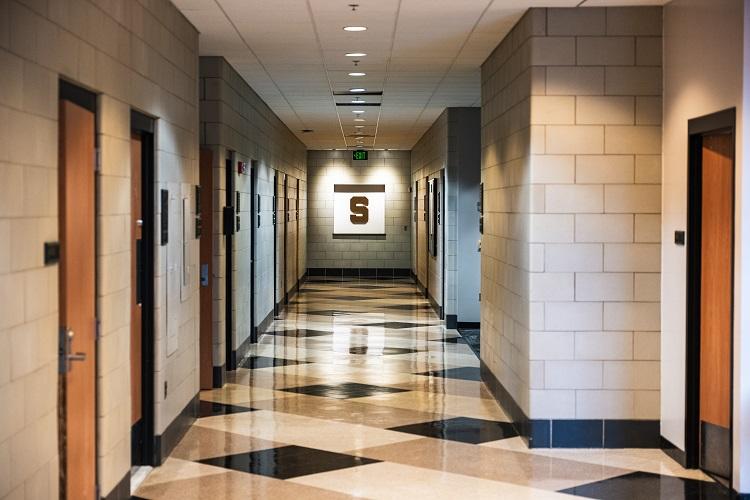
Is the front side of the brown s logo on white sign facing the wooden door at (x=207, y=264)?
yes

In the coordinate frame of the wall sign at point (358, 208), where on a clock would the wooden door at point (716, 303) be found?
The wooden door is roughly at 12 o'clock from the wall sign.

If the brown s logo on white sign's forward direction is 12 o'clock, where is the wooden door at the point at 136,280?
The wooden door is roughly at 12 o'clock from the brown s logo on white sign.

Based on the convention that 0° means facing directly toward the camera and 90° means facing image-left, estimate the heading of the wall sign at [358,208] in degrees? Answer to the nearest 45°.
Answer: approximately 0°

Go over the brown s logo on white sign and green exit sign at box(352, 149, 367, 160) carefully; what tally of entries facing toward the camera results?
2

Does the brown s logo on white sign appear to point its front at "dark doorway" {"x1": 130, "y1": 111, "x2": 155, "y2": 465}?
yes

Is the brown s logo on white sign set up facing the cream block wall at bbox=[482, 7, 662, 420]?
yes

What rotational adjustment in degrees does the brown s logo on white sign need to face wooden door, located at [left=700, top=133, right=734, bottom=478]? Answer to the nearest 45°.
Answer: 0° — it already faces it

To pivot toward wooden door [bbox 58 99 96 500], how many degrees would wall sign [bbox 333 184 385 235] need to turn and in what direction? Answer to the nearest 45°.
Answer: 0° — it already faces it
